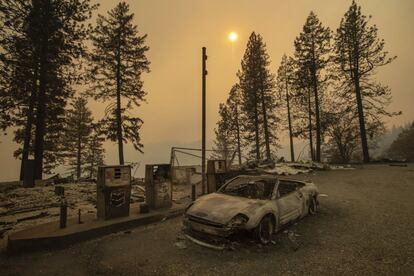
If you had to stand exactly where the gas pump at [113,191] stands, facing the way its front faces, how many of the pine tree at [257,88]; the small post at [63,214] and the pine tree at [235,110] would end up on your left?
2

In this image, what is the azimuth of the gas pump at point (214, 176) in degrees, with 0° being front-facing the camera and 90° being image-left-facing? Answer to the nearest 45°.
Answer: approximately 315°

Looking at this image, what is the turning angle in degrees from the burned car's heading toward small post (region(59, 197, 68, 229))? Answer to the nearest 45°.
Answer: approximately 45° to its right

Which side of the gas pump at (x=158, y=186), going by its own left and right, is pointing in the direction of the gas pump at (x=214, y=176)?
left

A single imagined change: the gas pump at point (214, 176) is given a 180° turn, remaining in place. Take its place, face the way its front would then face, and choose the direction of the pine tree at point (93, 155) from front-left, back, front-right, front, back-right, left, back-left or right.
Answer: front

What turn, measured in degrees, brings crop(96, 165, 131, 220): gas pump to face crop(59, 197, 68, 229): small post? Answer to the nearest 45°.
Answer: approximately 135° to its right

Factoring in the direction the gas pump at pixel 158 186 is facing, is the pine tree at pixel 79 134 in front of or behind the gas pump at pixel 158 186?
behind

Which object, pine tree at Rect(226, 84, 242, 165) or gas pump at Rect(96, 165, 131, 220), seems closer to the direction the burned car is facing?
the gas pump

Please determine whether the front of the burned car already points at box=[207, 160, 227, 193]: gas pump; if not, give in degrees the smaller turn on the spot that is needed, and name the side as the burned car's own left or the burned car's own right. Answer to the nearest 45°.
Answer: approximately 135° to the burned car's own right

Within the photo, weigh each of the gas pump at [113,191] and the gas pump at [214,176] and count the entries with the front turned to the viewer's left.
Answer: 0

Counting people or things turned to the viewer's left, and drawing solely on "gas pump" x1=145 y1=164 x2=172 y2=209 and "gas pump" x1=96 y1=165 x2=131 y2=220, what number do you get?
0

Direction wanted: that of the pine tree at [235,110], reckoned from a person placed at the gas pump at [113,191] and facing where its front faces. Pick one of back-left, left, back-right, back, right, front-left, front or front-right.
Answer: left
